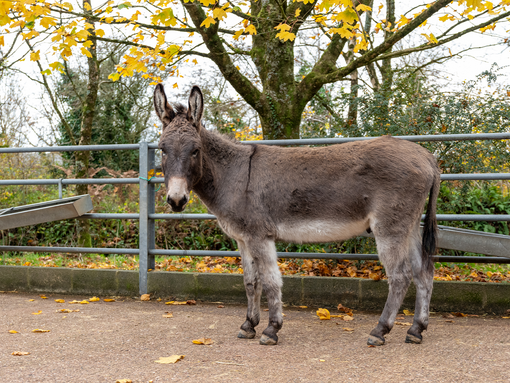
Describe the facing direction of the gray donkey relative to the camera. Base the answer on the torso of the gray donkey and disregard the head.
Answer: to the viewer's left

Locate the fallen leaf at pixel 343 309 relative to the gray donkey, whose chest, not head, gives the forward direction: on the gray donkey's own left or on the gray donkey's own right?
on the gray donkey's own right

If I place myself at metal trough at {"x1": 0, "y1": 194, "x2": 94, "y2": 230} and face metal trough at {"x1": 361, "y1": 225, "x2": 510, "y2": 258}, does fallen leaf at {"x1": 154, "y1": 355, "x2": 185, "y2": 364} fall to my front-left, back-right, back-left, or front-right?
front-right
